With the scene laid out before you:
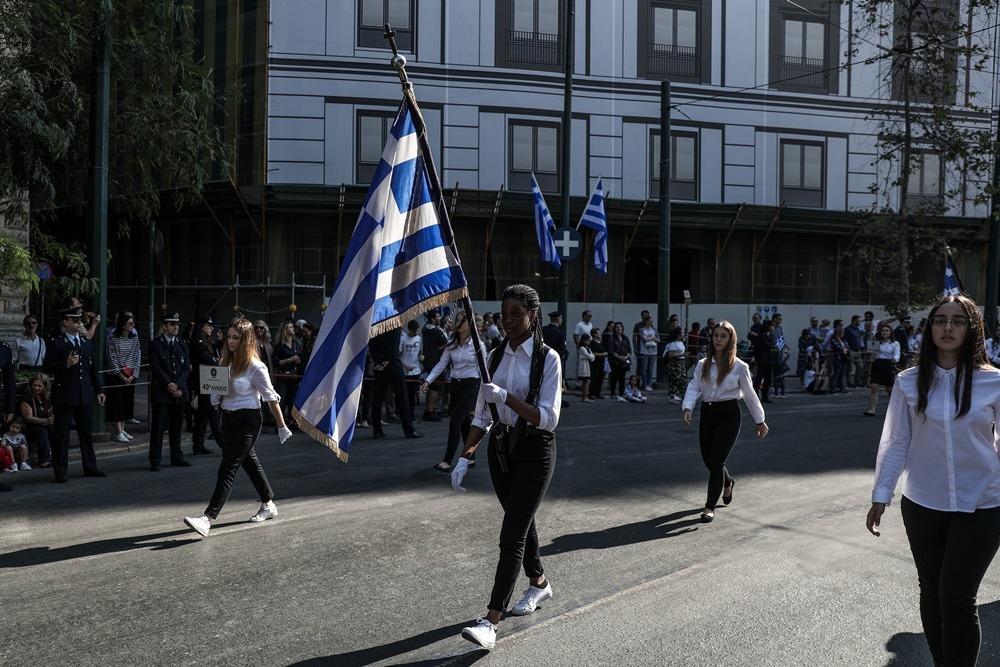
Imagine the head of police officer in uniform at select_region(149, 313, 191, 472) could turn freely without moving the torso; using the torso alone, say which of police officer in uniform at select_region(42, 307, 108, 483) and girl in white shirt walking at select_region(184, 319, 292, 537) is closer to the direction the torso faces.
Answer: the girl in white shirt walking

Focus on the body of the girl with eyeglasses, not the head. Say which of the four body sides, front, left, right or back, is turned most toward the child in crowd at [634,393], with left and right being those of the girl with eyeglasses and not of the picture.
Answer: back

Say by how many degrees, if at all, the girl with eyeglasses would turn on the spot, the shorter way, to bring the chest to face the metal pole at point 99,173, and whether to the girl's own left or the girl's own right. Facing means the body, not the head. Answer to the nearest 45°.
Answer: approximately 135° to the girl's own right

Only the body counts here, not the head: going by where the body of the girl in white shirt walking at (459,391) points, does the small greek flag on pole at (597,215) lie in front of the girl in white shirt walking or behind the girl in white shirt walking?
behind

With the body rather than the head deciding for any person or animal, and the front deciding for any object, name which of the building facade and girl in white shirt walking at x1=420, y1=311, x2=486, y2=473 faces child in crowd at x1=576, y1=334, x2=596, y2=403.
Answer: the building facade

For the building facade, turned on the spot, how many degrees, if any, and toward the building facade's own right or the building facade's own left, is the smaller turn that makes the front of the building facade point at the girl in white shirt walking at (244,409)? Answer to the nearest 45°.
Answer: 0° — it already faces them

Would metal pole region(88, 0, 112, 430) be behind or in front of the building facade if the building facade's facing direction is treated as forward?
in front

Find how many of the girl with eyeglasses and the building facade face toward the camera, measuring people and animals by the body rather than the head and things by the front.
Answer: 2

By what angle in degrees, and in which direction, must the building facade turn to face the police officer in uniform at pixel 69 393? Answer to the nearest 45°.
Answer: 0° — it already faces them

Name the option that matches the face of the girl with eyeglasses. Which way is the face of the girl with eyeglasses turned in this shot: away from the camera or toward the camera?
toward the camera

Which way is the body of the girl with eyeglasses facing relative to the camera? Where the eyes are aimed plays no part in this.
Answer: toward the camera

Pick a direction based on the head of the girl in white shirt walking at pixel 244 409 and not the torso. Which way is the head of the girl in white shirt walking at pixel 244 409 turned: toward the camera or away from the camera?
toward the camera

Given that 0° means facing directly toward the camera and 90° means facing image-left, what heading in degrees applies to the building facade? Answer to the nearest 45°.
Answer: approximately 0°

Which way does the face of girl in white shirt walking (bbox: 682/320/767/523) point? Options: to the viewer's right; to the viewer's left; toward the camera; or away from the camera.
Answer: toward the camera

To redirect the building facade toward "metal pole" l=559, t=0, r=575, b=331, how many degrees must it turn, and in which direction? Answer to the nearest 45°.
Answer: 0° — it already faces it

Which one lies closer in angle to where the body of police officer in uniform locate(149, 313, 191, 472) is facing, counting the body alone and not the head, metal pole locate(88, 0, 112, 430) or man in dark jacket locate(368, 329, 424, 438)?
the man in dark jacket

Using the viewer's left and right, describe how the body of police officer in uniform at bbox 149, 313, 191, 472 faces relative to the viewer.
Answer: facing the viewer and to the right of the viewer
